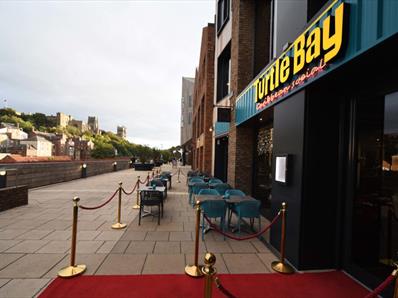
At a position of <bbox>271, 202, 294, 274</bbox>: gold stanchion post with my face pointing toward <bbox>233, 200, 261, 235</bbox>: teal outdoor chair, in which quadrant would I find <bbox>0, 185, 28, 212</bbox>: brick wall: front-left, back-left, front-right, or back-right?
front-left

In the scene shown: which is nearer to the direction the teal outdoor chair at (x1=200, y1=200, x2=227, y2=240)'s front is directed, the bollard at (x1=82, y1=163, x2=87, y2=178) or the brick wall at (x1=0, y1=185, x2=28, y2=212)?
the bollard

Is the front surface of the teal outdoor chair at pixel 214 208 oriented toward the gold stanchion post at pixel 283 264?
no

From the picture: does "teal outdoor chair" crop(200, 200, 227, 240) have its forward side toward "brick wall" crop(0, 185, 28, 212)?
no

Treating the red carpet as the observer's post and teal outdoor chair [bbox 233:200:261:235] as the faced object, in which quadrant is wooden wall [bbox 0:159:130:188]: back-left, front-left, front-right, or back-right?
front-left

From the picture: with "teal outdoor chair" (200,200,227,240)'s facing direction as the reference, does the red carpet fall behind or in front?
behind
